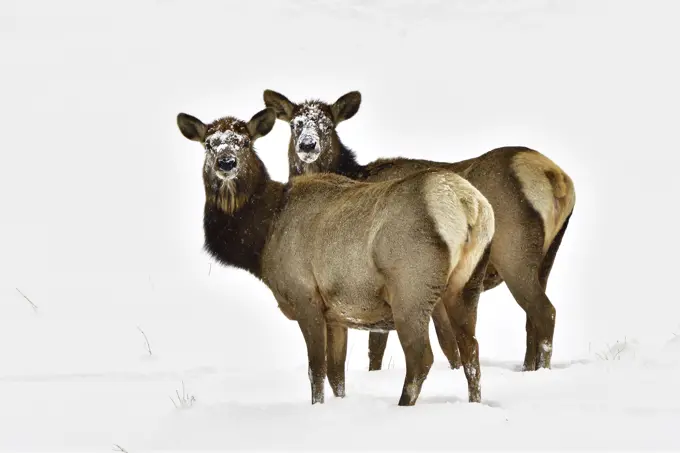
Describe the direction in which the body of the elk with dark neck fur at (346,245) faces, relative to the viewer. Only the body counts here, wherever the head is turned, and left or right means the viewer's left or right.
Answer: facing away from the viewer and to the left of the viewer

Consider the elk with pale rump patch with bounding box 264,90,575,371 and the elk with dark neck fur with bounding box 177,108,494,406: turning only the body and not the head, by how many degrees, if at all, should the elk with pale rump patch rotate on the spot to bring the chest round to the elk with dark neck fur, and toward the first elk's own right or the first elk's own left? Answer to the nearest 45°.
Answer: approximately 90° to the first elk's own left

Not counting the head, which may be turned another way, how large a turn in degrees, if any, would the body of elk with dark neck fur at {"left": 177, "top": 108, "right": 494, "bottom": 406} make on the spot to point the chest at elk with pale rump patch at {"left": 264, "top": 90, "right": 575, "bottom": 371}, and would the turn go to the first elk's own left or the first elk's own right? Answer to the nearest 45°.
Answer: approximately 90° to the first elk's own right

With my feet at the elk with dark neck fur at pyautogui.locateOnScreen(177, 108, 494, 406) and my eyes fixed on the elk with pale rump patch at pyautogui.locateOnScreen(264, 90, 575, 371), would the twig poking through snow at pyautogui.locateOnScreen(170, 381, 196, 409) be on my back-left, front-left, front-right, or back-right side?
back-left

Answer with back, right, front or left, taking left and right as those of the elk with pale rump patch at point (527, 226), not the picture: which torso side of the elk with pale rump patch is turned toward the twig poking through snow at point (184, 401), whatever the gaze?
left

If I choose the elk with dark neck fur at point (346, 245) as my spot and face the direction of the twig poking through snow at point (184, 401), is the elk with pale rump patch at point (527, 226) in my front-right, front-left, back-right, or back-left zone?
back-right

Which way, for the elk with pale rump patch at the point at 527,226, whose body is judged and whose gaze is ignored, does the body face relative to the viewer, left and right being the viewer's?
facing away from the viewer and to the left of the viewer
